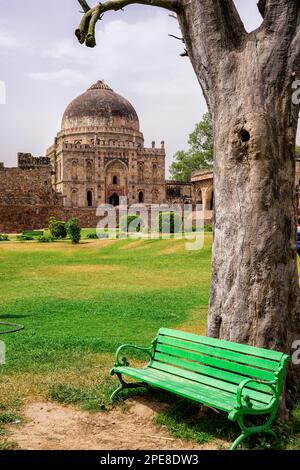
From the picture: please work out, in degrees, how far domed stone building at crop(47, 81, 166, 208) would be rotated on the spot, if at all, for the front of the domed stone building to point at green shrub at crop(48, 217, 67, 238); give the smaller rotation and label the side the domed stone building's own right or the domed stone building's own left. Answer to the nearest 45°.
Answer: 0° — it already faces it

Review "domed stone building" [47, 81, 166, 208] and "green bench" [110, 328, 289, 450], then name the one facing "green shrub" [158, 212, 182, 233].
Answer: the domed stone building

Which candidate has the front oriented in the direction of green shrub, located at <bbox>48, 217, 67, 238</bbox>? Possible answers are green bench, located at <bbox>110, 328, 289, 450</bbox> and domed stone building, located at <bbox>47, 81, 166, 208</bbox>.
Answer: the domed stone building

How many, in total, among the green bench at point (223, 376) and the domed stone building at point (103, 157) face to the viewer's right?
0

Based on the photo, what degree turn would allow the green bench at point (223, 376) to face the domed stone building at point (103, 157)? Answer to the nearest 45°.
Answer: approximately 135° to its right

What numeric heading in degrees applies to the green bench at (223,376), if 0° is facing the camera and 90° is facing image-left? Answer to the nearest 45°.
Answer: approximately 45°

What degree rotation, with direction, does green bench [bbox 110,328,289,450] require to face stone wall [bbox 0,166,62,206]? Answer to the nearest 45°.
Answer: approximately 135° to its right

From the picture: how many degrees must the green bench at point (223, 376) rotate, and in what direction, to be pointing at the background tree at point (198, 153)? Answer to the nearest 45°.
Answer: approximately 135° to its right

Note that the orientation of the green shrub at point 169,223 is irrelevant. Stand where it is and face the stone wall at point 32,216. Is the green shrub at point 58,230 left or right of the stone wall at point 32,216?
left

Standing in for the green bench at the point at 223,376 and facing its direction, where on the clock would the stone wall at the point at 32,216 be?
The stone wall is roughly at 4 o'clock from the green bench.

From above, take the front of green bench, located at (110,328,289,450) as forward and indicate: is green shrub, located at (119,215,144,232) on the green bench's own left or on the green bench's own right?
on the green bench's own right
